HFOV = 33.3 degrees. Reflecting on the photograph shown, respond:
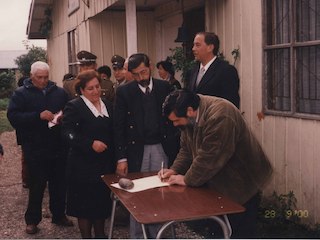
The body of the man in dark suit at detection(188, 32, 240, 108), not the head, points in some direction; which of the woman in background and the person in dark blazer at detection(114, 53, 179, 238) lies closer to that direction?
the person in dark blazer

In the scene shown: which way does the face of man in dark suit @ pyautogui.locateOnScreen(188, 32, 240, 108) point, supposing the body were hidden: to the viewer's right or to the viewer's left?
to the viewer's left

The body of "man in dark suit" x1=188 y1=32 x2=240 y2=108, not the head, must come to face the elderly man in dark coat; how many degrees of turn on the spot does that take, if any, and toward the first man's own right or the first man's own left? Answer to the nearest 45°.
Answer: approximately 45° to the first man's own right

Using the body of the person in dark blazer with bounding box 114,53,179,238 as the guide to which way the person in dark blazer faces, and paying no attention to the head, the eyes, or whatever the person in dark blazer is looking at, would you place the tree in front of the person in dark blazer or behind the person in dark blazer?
behind

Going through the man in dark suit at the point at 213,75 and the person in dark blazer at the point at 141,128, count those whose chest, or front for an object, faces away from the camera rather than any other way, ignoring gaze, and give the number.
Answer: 0

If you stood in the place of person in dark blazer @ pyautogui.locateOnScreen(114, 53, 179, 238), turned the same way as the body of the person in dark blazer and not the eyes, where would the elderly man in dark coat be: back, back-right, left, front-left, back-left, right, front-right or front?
back-right

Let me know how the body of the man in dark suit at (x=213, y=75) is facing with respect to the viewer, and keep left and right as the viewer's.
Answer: facing the viewer and to the left of the viewer

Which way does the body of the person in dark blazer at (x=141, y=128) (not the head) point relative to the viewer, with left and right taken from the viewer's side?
facing the viewer
